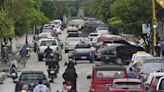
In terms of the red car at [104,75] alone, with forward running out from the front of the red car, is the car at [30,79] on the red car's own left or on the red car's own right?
on the red car's own left

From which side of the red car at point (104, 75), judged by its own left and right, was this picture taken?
back
